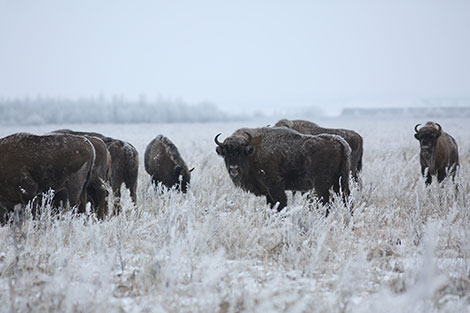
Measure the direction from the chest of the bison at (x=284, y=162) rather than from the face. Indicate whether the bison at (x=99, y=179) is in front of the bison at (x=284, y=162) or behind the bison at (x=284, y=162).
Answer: in front

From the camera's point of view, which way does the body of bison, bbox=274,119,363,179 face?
to the viewer's left

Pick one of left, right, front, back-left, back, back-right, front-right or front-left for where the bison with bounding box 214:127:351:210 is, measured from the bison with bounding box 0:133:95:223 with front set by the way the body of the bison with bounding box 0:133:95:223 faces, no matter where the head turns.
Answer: back

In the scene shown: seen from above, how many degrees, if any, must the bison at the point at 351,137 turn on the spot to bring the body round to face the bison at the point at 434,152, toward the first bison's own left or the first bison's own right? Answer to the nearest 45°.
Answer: approximately 135° to the first bison's own right

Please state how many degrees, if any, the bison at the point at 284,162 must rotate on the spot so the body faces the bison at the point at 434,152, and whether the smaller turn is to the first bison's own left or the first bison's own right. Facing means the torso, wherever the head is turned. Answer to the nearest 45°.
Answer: approximately 180°

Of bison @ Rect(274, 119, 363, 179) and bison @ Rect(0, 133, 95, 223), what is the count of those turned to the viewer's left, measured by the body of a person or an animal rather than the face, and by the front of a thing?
2

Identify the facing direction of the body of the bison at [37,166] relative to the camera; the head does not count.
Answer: to the viewer's left

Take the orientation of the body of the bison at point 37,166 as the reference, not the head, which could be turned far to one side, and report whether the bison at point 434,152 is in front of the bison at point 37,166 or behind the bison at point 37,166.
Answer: behind

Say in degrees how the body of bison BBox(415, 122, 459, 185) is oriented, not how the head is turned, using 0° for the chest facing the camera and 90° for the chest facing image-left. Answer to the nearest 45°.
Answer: approximately 45°
